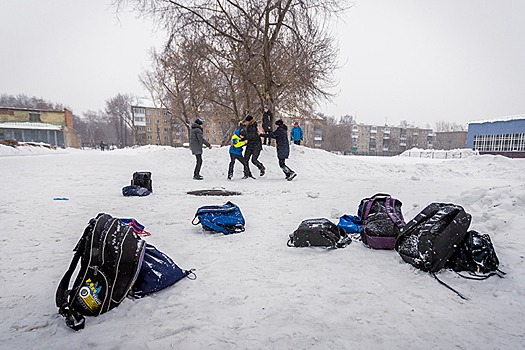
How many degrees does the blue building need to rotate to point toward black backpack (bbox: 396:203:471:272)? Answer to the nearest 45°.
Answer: approximately 45° to its left

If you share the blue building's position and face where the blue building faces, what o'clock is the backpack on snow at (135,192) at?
The backpack on snow is roughly at 11 o'clock from the blue building.

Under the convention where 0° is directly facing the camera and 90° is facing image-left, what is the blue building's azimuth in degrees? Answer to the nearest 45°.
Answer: approximately 45°
